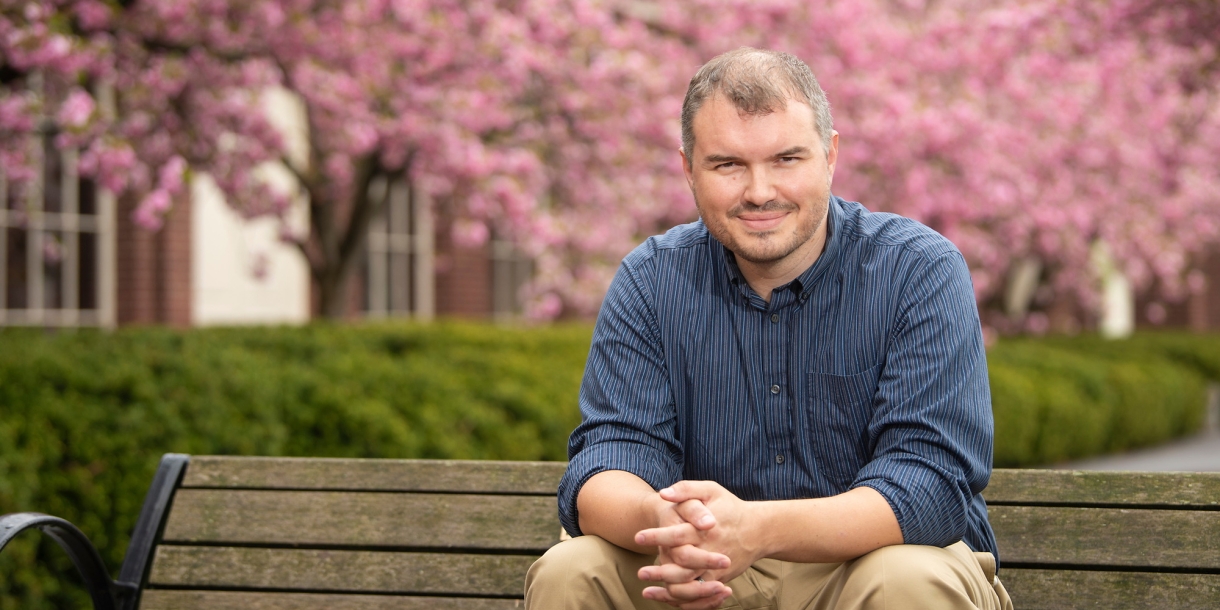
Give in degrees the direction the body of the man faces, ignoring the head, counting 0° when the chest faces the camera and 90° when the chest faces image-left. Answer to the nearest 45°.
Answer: approximately 0°

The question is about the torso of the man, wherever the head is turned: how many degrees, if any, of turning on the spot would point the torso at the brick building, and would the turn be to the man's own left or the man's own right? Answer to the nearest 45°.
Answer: approximately 135° to the man's own right
